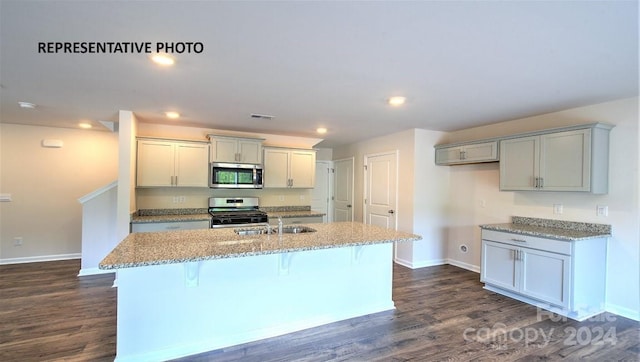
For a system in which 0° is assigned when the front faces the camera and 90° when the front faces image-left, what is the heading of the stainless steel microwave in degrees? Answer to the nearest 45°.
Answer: approximately 0°

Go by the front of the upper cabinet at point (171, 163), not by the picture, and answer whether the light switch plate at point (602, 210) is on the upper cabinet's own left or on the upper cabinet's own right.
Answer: on the upper cabinet's own left

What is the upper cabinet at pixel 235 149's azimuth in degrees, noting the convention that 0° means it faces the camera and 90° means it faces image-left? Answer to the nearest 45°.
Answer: approximately 0°

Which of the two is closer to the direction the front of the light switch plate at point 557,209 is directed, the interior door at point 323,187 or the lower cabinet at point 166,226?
the lower cabinet

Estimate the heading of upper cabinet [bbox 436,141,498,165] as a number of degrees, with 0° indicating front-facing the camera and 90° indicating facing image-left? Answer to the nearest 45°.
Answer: approximately 45°
